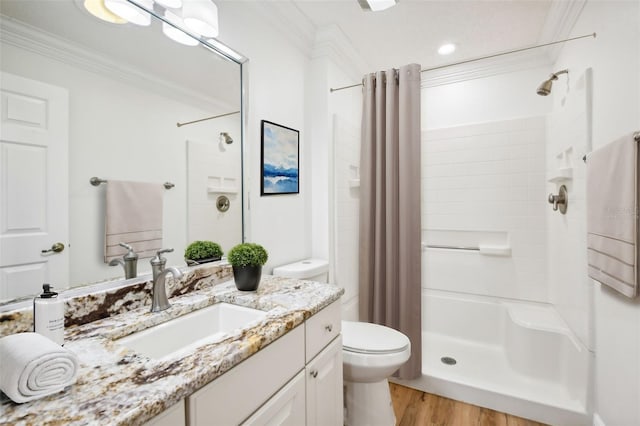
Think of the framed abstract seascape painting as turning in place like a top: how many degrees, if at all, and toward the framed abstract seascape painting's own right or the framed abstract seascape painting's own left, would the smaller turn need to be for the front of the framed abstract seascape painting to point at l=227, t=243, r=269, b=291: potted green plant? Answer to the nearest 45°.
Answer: approximately 45° to the framed abstract seascape painting's own right

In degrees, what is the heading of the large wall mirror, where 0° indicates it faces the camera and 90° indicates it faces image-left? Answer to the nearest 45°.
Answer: approximately 315°

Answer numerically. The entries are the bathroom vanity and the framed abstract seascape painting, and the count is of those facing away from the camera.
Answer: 0

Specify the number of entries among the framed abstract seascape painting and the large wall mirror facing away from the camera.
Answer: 0

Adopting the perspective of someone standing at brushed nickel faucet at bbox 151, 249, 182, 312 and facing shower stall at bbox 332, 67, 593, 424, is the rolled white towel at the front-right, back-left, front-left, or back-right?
back-right

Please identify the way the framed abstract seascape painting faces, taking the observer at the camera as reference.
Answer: facing the viewer and to the right of the viewer

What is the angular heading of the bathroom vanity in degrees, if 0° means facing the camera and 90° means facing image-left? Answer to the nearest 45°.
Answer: approximately 315°

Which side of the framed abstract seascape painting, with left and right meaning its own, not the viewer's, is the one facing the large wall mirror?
right

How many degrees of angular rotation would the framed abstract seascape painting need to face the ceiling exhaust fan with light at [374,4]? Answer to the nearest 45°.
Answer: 0° — it already faces it

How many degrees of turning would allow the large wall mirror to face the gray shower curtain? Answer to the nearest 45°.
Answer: approximately 45° to its left

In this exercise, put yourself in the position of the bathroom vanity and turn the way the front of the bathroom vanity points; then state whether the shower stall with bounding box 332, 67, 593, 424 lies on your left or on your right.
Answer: on your left

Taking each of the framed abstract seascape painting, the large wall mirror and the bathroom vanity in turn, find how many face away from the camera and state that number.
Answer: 0
